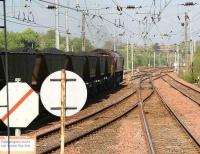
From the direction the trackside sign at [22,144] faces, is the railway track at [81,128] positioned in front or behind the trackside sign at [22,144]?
behind

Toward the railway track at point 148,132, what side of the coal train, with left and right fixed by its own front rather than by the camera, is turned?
right

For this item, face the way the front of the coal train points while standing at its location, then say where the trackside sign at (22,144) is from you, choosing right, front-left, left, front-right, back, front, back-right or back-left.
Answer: back-right

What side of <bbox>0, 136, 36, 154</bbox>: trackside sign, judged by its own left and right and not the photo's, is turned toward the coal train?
back

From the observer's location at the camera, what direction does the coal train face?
facing away from the viewer and to the right of the viewer

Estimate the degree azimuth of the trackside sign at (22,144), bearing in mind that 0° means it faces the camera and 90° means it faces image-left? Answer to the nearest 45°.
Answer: approximately 0°
